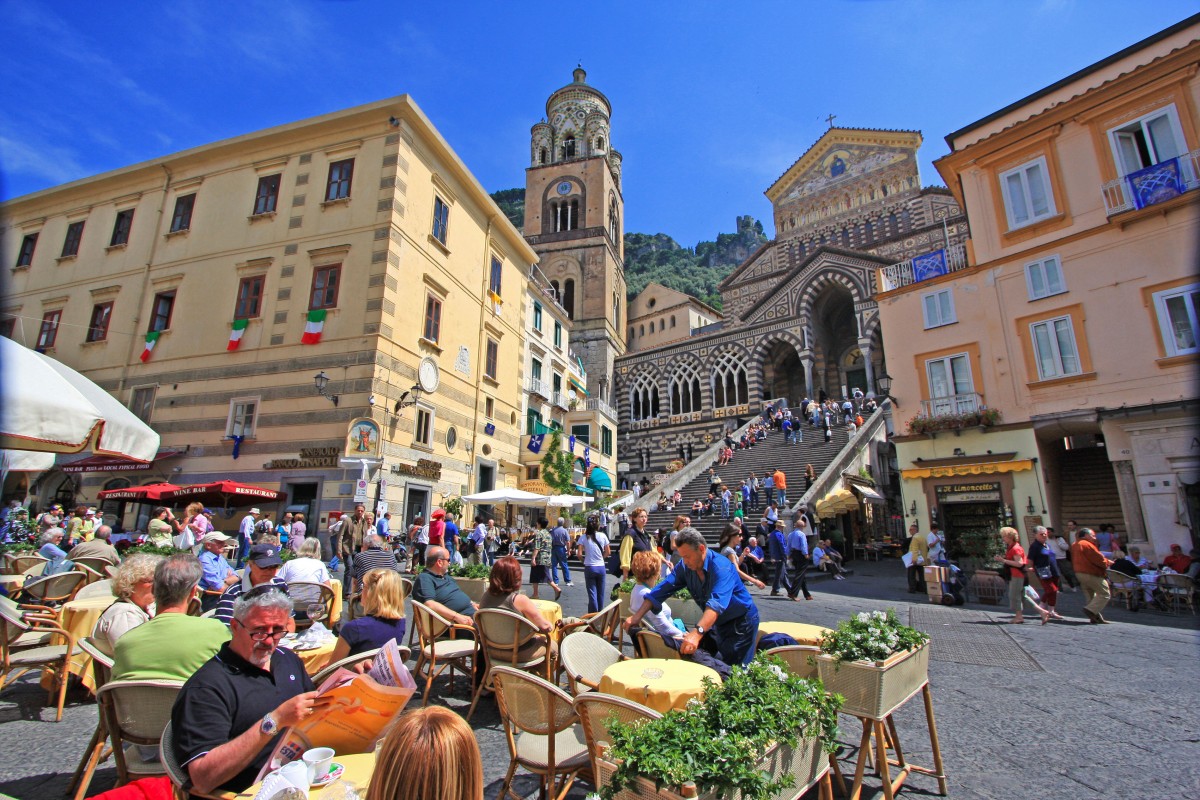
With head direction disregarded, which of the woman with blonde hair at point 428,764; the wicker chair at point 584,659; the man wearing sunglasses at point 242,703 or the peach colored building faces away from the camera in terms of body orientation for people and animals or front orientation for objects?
the woman with blonde hair

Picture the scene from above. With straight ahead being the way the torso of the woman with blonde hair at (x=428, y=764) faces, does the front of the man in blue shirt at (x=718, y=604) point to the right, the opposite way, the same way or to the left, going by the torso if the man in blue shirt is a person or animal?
to the left

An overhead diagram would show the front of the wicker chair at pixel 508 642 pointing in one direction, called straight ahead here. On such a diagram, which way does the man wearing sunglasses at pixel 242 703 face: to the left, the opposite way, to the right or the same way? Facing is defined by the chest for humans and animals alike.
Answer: to the right

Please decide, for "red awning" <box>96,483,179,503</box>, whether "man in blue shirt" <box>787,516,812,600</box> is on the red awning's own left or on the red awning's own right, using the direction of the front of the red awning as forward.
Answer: on the red awning's own left

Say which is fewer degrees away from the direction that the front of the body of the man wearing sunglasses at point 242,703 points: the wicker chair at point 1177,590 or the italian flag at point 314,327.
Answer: the wicker chair

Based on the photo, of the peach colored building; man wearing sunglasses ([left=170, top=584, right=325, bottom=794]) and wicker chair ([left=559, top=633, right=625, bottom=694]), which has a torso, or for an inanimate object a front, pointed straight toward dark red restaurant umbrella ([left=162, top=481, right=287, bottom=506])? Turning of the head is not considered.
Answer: the peach colored building

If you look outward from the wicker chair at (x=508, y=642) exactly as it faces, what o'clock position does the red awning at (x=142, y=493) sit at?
The red awning is roughly at 9 o'clock from the wicker chair.

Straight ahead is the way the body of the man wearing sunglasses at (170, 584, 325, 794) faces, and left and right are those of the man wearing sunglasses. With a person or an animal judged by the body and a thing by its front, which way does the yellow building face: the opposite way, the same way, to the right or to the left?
to the right

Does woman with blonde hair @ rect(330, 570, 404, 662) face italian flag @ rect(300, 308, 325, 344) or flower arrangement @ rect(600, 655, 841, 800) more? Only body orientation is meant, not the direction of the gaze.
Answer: the italian flag

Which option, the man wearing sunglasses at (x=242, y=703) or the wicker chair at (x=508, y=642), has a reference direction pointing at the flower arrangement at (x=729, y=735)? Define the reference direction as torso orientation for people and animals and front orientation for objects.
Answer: the man wearing sunglasses

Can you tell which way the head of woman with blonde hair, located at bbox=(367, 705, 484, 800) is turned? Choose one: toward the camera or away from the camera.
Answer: away from the camera

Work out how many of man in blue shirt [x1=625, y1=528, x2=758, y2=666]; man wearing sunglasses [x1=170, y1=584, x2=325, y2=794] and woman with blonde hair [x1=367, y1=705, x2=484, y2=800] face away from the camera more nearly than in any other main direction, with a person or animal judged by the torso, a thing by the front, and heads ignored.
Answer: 1

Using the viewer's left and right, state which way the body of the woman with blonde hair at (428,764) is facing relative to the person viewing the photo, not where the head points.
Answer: facing away from the viewer

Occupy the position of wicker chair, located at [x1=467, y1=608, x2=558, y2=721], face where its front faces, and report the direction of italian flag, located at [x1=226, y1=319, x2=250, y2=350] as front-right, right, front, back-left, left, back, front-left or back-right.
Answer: left

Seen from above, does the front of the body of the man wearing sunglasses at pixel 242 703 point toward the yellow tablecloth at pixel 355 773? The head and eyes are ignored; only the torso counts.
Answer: yes

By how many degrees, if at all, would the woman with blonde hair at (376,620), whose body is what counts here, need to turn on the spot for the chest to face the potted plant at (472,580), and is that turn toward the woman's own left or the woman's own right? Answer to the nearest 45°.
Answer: approximately 45° to the woman's own right

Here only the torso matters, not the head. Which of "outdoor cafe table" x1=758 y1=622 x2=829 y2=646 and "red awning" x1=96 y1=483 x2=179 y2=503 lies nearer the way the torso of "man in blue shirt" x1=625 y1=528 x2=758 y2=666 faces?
the red awning
